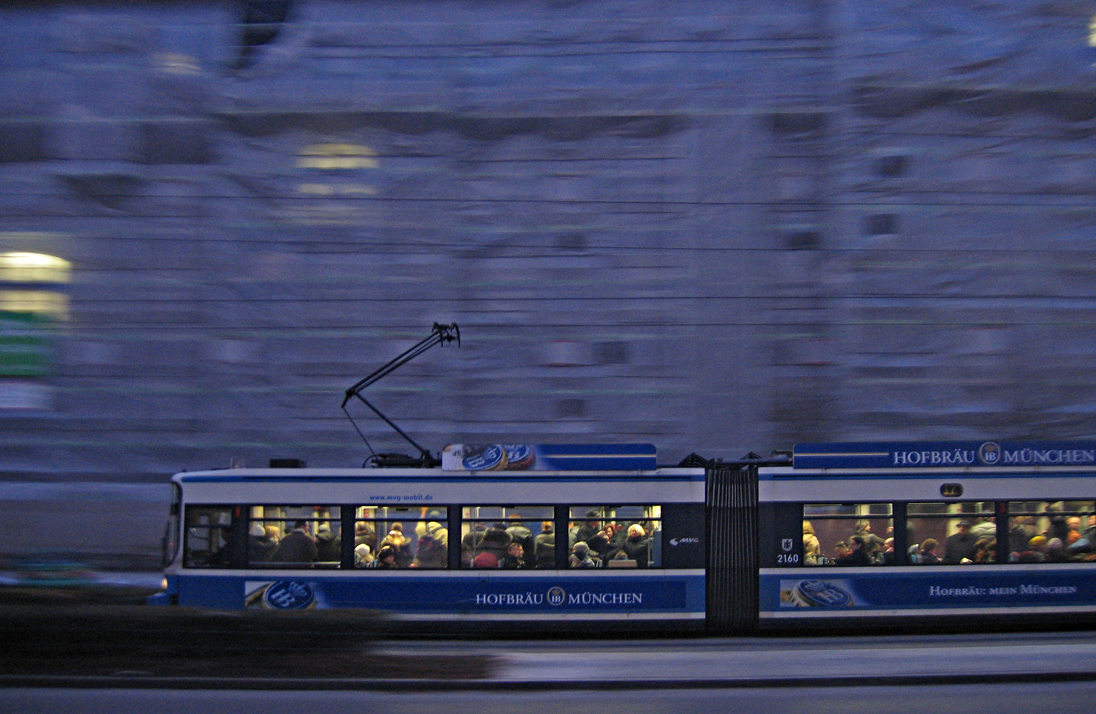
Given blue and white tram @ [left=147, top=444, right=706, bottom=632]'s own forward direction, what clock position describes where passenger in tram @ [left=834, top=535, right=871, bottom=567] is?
The passenger in tram is roughly at 6 o'clock from the blue and white tram.

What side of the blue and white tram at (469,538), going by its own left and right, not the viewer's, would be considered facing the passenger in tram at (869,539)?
back

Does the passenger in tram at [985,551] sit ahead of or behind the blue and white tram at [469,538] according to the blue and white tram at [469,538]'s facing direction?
behind

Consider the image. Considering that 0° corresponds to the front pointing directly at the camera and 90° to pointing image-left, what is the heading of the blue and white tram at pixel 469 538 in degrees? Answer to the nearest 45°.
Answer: approximately 90°

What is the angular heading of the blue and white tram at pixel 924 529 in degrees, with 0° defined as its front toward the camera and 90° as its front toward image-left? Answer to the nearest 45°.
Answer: approximately 90°

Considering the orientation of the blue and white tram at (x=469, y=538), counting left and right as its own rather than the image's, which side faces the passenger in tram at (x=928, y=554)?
back
